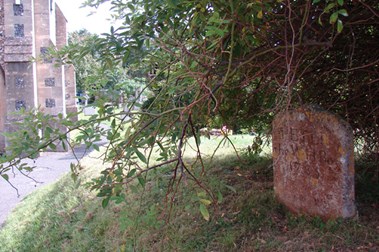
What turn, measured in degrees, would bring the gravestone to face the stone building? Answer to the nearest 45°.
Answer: approximately 90° to its right

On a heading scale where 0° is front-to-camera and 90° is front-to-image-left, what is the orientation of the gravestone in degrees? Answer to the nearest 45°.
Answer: approximately 45°
